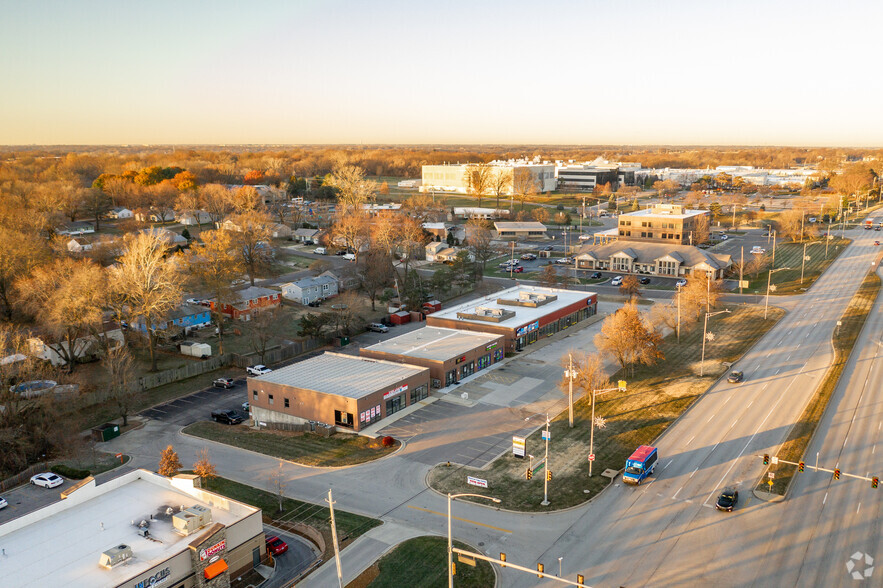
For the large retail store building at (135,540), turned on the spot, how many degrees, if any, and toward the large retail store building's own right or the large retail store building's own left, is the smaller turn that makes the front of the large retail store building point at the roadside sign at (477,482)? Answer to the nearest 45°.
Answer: approximately 45° to the large retail store building's own left

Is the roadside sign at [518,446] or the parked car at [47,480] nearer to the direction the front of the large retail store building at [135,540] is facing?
the roadside sign

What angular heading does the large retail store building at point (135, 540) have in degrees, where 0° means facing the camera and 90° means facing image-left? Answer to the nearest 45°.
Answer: approximately 315°

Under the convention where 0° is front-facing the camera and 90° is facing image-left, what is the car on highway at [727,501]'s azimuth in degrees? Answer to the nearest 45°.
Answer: approximately 45°

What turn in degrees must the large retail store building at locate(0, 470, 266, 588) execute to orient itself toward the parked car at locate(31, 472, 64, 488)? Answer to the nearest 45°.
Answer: approximately 135° to its left
